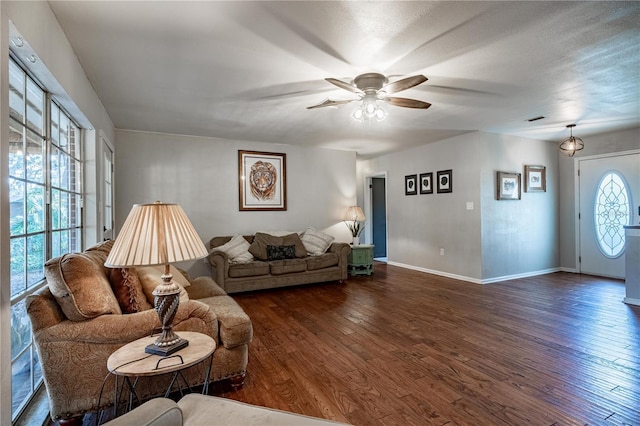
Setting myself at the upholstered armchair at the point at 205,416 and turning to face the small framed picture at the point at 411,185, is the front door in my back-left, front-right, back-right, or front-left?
front-right

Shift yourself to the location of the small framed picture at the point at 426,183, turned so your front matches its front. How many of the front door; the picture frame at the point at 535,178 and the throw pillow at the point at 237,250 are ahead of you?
1

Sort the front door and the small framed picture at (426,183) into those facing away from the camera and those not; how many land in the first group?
0

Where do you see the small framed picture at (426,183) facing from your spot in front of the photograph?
facing the viewer and to the left of the viewer

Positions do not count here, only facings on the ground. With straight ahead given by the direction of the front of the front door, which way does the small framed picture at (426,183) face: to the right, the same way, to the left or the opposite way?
the same way

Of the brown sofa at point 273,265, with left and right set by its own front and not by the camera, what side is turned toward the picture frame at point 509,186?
left

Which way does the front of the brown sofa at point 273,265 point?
toward the camera

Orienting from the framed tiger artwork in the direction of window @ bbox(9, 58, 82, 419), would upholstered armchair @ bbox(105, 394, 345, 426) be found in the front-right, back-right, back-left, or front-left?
front-left

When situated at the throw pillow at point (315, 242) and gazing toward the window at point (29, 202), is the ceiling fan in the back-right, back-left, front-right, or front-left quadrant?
front-left

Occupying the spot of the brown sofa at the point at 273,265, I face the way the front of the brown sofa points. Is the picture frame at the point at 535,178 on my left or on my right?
on my left

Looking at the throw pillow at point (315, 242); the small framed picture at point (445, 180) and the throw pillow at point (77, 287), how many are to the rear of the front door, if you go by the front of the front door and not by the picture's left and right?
0

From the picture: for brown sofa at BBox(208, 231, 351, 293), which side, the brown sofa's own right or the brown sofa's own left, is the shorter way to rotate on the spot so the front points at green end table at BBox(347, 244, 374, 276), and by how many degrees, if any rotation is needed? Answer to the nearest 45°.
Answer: approximately 90° to the brown sofa's own left

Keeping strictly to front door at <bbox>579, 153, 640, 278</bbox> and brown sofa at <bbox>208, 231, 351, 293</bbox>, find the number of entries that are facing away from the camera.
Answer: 0
